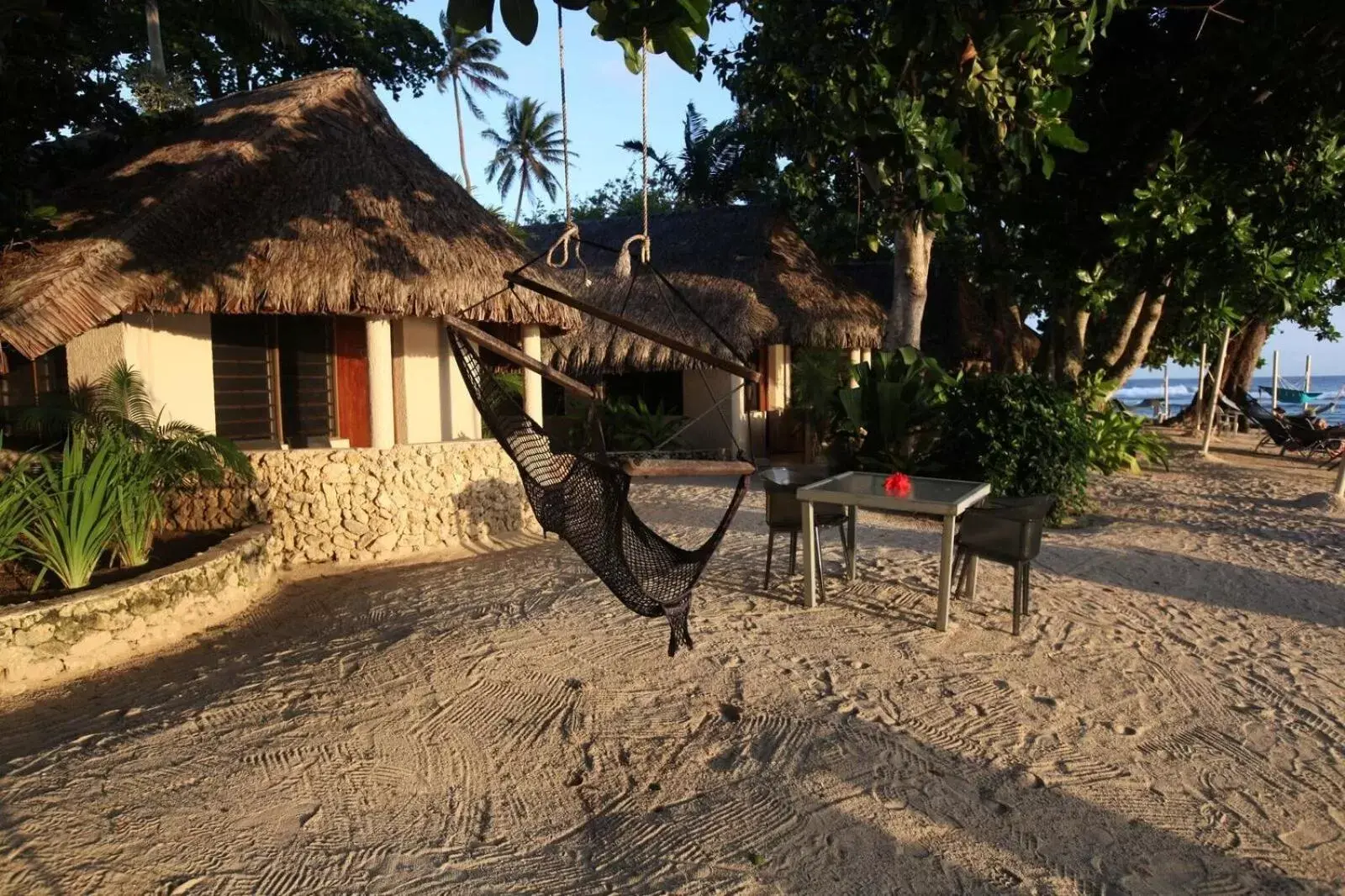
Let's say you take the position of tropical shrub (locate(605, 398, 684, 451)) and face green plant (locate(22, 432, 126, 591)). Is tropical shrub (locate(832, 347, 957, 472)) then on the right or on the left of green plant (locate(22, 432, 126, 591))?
left

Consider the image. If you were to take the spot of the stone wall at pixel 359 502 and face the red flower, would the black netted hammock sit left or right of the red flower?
right

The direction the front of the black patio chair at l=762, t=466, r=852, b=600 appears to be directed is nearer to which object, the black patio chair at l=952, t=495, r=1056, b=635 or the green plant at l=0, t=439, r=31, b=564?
the black patio chair

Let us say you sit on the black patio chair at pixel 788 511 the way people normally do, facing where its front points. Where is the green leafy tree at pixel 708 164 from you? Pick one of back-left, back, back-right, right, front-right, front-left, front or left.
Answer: back-left

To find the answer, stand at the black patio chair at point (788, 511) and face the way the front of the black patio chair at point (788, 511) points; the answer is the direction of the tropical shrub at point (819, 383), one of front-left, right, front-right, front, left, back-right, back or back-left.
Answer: back-left

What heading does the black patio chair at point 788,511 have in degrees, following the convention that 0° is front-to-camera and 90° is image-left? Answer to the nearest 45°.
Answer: approximately 315°

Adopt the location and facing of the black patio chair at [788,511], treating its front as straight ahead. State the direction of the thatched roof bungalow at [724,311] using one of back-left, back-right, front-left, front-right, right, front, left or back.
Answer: back-left

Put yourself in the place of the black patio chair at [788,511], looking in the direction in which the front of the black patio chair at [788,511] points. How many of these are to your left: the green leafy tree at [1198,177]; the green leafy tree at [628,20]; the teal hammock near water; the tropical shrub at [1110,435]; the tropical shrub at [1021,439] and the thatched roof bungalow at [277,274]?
4

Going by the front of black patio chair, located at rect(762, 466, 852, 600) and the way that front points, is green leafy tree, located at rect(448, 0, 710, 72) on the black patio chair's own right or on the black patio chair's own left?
on the black patio chair's own right

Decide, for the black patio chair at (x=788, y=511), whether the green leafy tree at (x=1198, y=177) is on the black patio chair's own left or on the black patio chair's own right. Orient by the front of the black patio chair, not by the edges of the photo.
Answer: on the black patio chair's own left

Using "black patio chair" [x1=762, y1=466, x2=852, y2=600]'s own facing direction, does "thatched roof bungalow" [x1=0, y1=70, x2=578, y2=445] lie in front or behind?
behind

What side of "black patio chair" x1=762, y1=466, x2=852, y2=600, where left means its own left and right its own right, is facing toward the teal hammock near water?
left
